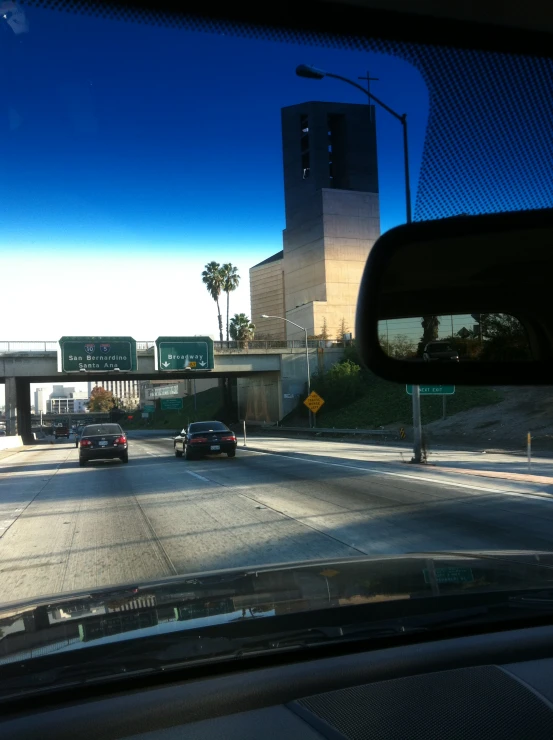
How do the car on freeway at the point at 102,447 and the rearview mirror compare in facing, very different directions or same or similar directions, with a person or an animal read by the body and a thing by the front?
very different directions

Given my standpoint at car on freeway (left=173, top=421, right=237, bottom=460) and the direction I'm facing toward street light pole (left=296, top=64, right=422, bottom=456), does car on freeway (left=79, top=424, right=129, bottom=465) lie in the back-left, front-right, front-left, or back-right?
back-right

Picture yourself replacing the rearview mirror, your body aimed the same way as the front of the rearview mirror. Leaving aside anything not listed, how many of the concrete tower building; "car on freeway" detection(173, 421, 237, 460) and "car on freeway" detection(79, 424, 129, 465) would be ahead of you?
0

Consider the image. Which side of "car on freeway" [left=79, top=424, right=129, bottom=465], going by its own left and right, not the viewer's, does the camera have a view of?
back

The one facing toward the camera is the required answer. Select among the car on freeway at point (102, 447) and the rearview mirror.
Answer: the rearview mirror

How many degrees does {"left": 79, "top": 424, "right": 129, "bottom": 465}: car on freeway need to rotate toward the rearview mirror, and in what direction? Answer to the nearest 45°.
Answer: approximately 180°

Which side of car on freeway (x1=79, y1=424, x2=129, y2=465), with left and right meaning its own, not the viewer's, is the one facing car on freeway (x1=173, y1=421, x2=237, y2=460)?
right

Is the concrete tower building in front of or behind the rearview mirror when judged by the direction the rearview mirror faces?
behind

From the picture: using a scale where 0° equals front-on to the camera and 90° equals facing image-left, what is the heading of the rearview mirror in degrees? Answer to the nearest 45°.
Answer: approximately 0°

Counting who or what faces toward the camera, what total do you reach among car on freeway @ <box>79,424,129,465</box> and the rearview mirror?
1

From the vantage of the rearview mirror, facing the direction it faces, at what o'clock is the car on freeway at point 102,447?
The car on freeway is roughly at 5 o'clock from the rearview mirror.
